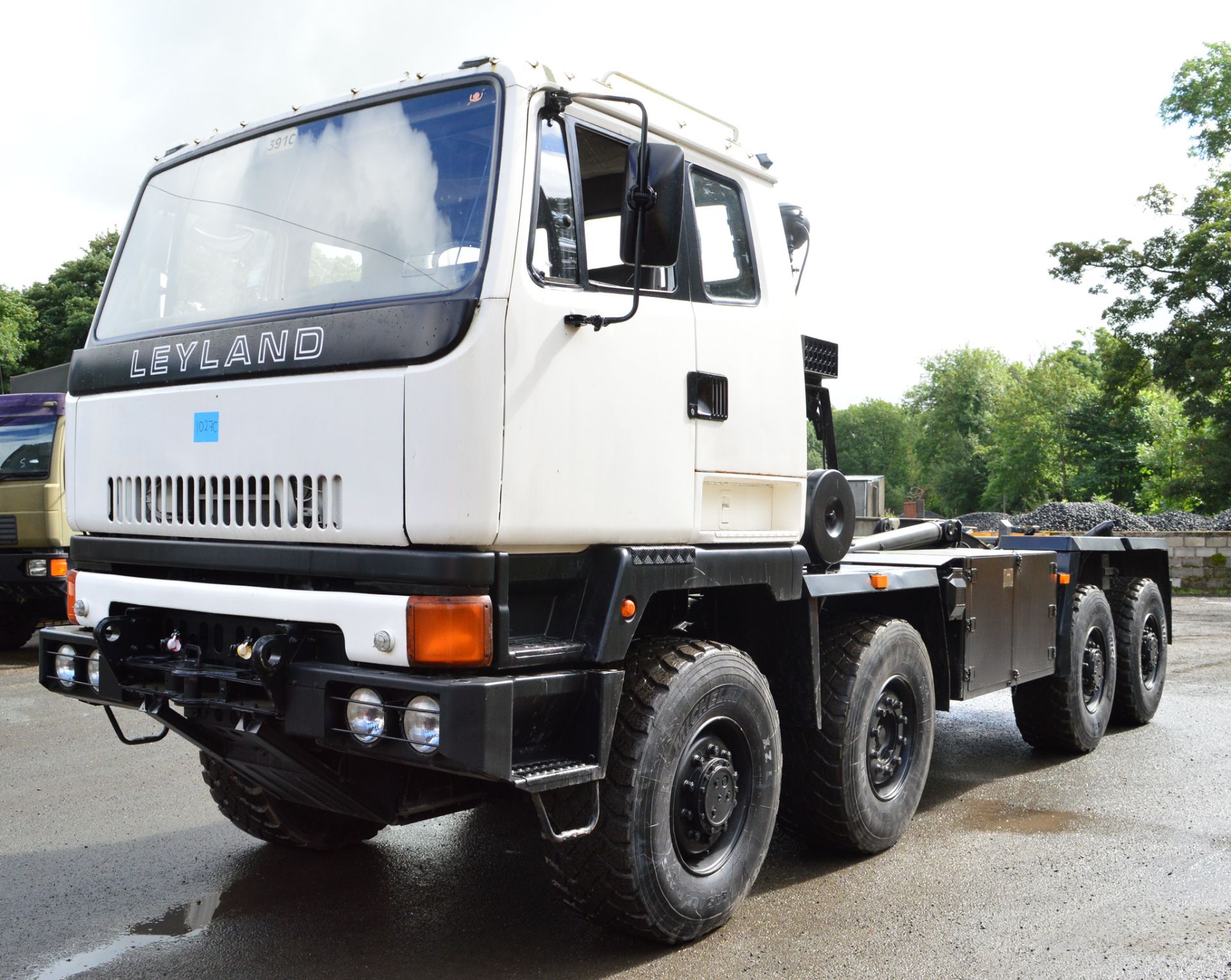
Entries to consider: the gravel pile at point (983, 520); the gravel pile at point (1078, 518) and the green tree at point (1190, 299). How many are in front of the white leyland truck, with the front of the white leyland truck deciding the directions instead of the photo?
0

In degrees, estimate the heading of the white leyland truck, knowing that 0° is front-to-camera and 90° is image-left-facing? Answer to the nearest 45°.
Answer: approximately 45°

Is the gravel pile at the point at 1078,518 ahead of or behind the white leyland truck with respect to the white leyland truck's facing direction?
behind

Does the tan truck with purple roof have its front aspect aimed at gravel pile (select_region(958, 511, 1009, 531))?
no

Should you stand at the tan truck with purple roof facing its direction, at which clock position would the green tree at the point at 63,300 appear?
The green tree is roughly at 6 o'clock from the tan truck with purple roof.

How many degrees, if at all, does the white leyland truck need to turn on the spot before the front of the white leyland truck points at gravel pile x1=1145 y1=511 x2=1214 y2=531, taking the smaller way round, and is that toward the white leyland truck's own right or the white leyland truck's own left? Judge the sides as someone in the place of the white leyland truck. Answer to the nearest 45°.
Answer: approximately 180°

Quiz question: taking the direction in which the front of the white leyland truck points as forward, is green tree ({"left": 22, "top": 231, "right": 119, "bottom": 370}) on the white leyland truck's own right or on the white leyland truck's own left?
on the white leyland truck's own right

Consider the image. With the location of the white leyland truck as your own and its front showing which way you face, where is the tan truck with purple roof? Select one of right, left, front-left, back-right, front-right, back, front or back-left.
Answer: right

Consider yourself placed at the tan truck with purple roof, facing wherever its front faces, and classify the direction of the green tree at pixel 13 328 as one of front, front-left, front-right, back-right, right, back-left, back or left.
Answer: back

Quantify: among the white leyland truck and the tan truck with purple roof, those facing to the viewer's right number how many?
0

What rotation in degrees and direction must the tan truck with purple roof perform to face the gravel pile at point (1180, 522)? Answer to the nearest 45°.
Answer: approximately 90° to its left

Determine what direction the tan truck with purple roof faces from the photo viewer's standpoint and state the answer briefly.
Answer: facing the viewer

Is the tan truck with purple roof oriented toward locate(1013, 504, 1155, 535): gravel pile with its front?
no

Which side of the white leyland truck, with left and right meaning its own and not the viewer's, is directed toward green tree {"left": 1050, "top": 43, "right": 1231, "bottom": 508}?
back
